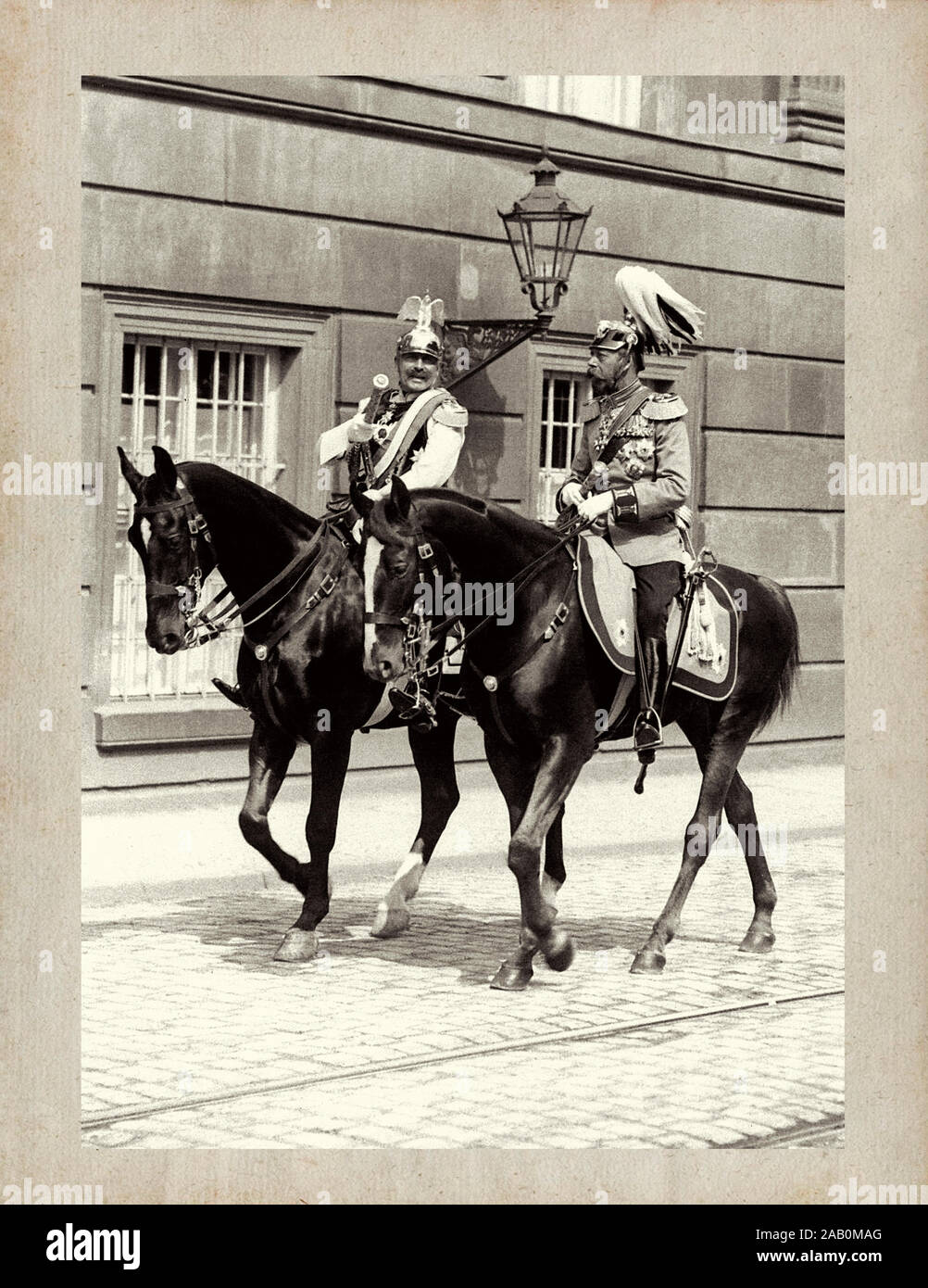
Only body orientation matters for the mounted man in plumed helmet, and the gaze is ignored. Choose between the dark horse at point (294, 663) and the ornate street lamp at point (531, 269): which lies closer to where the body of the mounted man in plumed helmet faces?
the dark horse

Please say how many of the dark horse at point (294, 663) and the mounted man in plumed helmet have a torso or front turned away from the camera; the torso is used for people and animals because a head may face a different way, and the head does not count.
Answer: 0

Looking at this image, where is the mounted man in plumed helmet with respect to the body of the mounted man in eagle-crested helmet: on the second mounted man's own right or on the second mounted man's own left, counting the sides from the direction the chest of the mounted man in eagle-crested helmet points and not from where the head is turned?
on the second mounted man's own left

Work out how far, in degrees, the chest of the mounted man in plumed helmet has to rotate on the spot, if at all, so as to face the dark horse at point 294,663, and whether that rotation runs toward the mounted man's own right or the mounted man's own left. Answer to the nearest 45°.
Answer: approximately 45° to the mounted man's own right

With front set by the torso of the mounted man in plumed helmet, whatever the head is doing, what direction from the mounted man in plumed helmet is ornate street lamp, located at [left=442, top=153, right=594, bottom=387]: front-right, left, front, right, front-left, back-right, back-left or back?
back-right

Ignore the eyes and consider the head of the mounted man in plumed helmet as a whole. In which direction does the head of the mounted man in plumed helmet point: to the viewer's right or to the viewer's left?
to the viewer's left

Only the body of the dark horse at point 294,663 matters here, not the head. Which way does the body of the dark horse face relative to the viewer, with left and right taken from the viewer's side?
facing the viewer and to the left of the viewer

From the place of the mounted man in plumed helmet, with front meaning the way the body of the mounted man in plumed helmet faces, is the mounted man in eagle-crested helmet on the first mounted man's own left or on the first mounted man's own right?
on the first mounted man's own right
